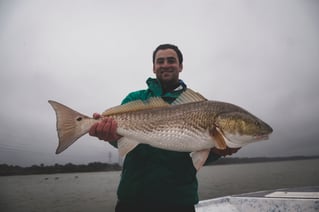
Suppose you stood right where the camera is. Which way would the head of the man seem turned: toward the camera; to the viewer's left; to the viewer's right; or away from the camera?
toward the camera

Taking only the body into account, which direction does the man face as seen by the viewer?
toward the camera

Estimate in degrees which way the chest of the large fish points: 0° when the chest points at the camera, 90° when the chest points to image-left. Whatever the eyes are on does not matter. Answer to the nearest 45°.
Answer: approximately 270°
